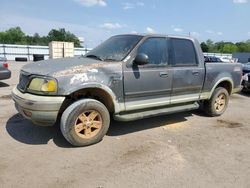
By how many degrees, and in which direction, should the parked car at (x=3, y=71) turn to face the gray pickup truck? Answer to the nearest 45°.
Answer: approximately 135° to its left

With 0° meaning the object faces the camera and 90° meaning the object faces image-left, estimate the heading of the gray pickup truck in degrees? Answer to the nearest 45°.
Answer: approximately 45°

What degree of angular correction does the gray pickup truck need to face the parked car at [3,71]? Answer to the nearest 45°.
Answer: approximately 90° to its right

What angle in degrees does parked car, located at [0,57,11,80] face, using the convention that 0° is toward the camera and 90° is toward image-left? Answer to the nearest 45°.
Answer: approximately 135°
